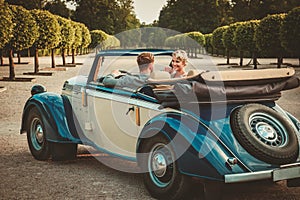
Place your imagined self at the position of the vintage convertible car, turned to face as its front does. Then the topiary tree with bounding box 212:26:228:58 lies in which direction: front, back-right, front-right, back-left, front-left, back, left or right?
front-right

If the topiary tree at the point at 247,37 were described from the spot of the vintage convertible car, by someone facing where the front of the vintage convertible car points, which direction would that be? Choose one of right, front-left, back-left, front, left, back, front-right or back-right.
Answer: front-right

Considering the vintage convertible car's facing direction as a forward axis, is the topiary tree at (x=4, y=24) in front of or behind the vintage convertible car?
in front

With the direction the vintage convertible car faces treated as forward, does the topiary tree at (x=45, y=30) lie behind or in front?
in front

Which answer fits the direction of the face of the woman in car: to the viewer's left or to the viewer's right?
to the viewer's left

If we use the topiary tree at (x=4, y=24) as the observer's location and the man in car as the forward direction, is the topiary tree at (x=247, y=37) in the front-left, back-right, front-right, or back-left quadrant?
back-left

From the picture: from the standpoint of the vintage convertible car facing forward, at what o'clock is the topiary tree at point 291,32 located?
The topiary tree is roughly at 2 o'clock from the vintage convertible car.

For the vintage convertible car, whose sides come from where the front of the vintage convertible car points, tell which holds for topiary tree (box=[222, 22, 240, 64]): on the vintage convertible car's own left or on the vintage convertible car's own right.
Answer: on the vintage convertible car's own right

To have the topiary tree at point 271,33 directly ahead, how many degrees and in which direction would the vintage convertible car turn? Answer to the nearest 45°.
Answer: approximately 45° to its right

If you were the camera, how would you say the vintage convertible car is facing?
facing away from the viewer and to the left of the viewer

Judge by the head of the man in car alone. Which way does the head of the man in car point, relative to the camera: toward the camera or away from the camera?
away from the camera
